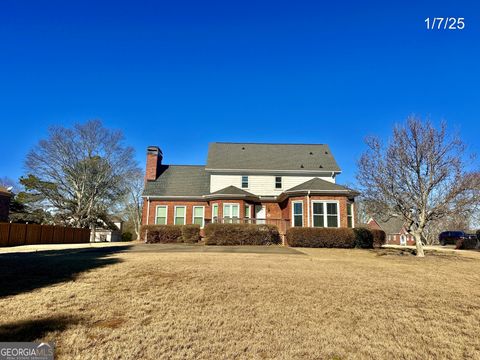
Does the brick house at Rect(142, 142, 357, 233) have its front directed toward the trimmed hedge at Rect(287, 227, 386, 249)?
no

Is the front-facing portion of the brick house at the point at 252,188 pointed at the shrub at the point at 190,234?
no

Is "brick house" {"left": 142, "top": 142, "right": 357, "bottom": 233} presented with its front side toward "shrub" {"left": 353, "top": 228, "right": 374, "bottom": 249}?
no

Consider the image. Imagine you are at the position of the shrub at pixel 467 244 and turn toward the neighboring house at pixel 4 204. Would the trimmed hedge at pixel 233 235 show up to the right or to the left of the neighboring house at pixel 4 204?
left
